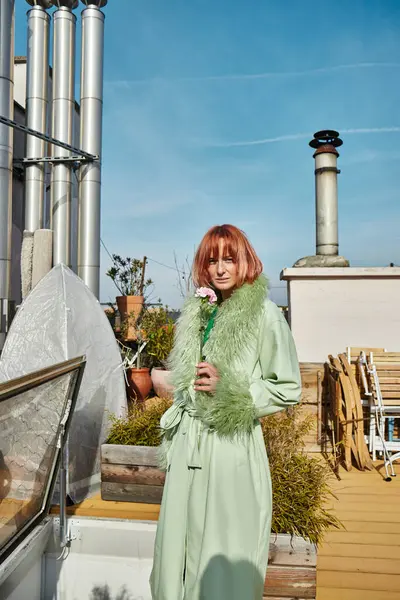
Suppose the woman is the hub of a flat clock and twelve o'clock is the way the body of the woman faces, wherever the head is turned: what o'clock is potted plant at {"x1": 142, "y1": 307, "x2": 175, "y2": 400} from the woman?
The potted plant is roughly at 4 o'clock from the woman.

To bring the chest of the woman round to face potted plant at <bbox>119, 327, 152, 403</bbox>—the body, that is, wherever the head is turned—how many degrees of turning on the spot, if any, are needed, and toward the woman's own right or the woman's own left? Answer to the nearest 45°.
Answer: approximately 135° to the woman's own right

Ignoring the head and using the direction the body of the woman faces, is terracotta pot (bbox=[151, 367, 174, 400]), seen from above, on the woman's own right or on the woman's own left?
on the woman's own right

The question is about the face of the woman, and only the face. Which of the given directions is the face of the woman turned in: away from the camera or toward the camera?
toward the camera

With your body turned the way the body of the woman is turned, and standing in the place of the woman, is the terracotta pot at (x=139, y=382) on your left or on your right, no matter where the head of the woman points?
on your right

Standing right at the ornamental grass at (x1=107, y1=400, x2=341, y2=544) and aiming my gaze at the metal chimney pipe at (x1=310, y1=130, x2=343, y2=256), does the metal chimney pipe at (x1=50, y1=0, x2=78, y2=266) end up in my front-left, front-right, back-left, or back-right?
front-left

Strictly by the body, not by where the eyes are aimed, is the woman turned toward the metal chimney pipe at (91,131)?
no

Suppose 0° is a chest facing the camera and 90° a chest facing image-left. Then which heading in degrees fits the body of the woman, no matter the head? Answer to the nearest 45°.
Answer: approximately 45°

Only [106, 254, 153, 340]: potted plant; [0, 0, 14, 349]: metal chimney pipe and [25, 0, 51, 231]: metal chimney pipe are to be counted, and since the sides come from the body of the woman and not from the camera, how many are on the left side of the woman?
0

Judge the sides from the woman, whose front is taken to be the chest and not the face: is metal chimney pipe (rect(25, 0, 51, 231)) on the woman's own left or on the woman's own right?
on the woman's own right

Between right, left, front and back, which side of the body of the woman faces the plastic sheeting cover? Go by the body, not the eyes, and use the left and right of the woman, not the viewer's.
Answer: right

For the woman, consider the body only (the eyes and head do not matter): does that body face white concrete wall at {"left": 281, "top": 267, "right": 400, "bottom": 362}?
no

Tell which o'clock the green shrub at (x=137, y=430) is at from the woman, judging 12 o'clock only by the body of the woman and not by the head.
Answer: The green shrub is roughly at 4 o'clock from the woman.
